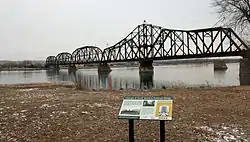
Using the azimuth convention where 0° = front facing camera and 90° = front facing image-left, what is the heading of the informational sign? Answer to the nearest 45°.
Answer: approximately 0°
